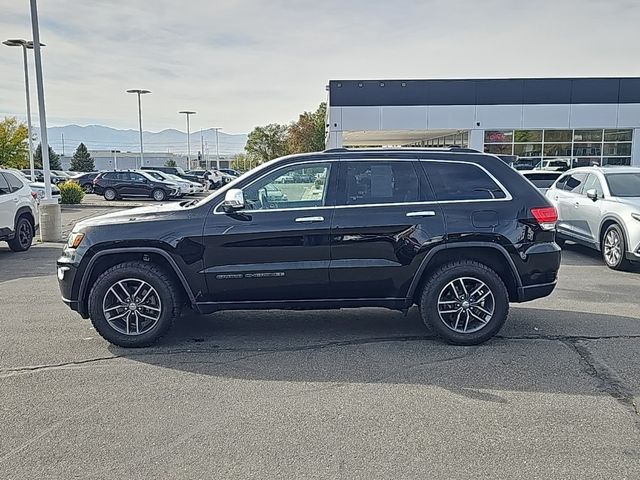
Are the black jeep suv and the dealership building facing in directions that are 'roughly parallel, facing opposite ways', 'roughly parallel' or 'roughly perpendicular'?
roughly perpendicular

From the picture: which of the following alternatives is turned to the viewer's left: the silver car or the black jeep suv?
the black jeep suv

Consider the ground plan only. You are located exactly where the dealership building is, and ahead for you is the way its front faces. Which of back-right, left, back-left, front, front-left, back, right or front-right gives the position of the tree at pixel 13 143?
right

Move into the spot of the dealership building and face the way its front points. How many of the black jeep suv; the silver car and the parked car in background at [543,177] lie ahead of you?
3

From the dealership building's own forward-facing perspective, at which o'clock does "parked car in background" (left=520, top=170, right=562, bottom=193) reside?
The parked car in background is roughly at 12 o'clock from the dealership building.

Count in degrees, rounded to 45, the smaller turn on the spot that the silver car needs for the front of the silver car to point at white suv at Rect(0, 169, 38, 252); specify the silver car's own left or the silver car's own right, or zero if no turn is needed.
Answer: approximately 135° to the silver car's own right

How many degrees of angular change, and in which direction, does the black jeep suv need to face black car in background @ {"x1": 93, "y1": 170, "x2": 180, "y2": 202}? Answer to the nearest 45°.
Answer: approximately 90° to its right

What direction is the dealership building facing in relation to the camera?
toward the camera

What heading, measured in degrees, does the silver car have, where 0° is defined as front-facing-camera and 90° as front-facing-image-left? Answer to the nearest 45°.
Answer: approximately 315°

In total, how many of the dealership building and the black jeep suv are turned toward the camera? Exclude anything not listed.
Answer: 1

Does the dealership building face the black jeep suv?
yes

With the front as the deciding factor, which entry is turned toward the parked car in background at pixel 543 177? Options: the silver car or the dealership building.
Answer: the dealership building

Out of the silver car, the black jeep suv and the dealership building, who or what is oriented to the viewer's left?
the black jeep suv

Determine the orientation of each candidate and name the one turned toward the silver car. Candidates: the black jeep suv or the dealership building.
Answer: the dealership building

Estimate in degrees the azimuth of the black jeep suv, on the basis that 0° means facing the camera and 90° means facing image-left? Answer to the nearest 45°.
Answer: approximately 90°

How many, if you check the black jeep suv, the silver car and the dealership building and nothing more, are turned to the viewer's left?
1

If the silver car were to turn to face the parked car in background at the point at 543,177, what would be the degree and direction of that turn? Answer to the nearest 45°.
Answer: approximately 135° to its left
